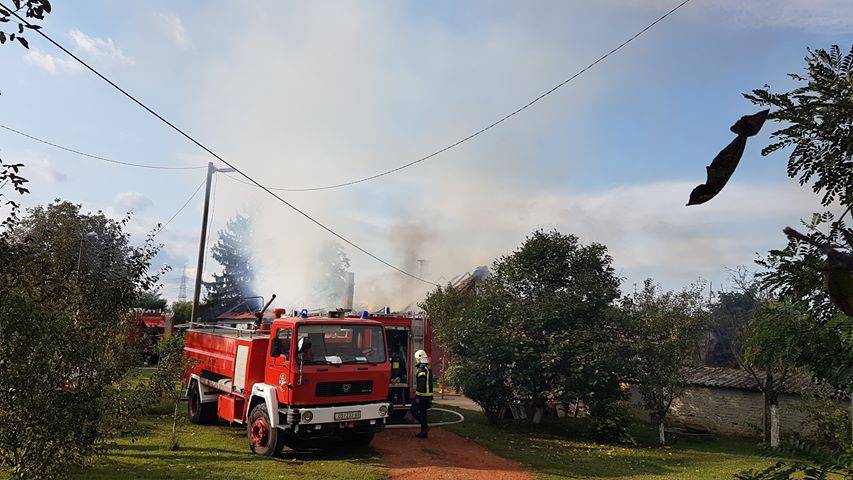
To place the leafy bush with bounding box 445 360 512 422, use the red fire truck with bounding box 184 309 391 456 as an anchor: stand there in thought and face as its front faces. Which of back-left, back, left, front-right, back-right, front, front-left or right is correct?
left

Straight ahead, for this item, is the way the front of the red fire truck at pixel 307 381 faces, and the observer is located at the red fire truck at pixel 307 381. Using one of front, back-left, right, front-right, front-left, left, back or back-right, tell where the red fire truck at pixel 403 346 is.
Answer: left

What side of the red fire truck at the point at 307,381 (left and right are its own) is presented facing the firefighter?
left

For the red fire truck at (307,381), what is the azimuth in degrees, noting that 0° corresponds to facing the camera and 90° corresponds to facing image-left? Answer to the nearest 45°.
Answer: approximately 315°

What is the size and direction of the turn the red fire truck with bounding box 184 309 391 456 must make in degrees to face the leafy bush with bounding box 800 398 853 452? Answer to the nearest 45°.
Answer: approximately 45° to its left

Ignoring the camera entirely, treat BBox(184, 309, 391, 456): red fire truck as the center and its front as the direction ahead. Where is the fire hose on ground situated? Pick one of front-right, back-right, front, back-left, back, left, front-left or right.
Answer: left

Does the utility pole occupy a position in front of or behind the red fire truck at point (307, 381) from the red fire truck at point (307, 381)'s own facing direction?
behind

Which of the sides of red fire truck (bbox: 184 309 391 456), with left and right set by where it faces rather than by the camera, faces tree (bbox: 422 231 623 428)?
left

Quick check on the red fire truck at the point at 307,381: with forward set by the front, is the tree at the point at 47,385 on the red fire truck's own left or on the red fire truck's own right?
on the red fire truck's own right
